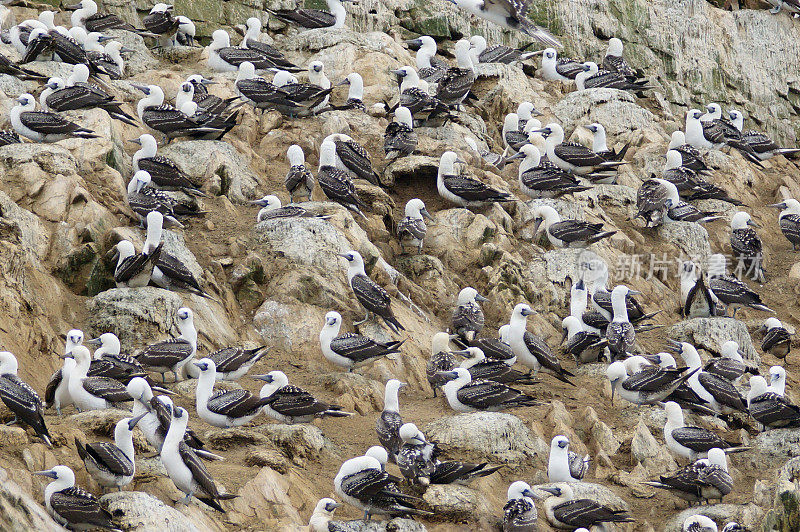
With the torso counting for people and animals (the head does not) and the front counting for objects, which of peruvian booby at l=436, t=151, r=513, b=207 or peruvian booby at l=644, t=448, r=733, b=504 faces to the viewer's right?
peruvian booby at l=644, t=448, r=733, b=504

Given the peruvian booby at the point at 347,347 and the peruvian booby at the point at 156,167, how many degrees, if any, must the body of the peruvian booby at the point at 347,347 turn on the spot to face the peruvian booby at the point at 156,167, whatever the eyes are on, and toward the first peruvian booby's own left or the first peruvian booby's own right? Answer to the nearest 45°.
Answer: approximately 45° to the first peruvian booby's own right

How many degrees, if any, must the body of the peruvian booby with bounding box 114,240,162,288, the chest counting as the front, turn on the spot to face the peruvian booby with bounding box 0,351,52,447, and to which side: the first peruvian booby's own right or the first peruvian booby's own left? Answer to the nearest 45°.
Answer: approximately 90° to the first peruvian booby's own left

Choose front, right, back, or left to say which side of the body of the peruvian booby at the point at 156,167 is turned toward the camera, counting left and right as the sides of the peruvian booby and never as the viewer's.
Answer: left

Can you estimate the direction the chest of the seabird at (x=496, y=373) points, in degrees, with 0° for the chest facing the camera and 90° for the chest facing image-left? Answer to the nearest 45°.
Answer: approximately 90°

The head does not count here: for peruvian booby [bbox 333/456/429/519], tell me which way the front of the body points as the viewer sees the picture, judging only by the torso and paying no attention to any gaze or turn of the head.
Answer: to the viewer's left

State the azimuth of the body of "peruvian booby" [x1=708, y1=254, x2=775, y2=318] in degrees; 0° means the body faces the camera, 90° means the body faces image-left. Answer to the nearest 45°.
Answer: approximately 90°

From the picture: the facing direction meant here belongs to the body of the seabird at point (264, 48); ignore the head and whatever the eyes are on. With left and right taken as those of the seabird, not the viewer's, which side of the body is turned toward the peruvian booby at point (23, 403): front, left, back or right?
left

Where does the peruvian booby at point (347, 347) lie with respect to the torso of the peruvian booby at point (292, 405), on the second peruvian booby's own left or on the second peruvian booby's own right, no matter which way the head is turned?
on the second peruvian booby's own right

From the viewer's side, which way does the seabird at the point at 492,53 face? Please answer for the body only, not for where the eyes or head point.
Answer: to the viewer's left

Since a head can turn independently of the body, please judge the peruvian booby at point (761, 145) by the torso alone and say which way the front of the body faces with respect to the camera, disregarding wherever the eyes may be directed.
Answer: to the viewer's left

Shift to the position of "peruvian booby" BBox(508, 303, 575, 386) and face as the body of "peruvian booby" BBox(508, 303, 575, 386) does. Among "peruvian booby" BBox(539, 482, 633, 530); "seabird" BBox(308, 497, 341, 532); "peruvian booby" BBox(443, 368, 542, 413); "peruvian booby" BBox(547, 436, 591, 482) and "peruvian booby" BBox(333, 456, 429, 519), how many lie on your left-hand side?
5

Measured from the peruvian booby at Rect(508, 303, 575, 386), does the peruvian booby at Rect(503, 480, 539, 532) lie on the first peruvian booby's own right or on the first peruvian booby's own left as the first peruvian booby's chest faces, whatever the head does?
on the first peruvian booby's own left

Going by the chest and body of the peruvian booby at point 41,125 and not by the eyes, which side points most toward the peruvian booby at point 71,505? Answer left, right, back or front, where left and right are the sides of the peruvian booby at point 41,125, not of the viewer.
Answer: left

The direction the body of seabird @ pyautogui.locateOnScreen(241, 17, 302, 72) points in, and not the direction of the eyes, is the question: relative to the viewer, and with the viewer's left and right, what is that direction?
facing to the left of the viewer

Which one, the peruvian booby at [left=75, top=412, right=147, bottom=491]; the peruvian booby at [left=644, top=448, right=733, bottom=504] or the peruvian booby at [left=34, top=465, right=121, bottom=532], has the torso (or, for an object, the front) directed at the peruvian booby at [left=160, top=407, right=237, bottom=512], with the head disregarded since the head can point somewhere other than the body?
the peruvian booby at [left=75, top=412, right=147, bottom=491]

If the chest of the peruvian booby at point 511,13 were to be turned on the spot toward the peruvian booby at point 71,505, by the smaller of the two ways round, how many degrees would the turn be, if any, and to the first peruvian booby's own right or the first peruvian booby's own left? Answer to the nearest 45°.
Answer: approximately 90° to the first peruvian booby's own left

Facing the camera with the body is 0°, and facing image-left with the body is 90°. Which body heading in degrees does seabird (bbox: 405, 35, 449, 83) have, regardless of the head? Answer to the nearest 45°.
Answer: approximately 90°

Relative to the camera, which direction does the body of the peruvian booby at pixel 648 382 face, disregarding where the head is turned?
to the viewer's left

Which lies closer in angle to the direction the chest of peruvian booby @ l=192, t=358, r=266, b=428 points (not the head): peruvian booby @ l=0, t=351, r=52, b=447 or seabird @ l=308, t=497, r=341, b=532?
the peruvian booby

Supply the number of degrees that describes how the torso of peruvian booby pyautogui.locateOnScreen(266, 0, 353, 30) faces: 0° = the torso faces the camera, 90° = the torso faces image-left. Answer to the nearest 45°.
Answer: approximately 270°
